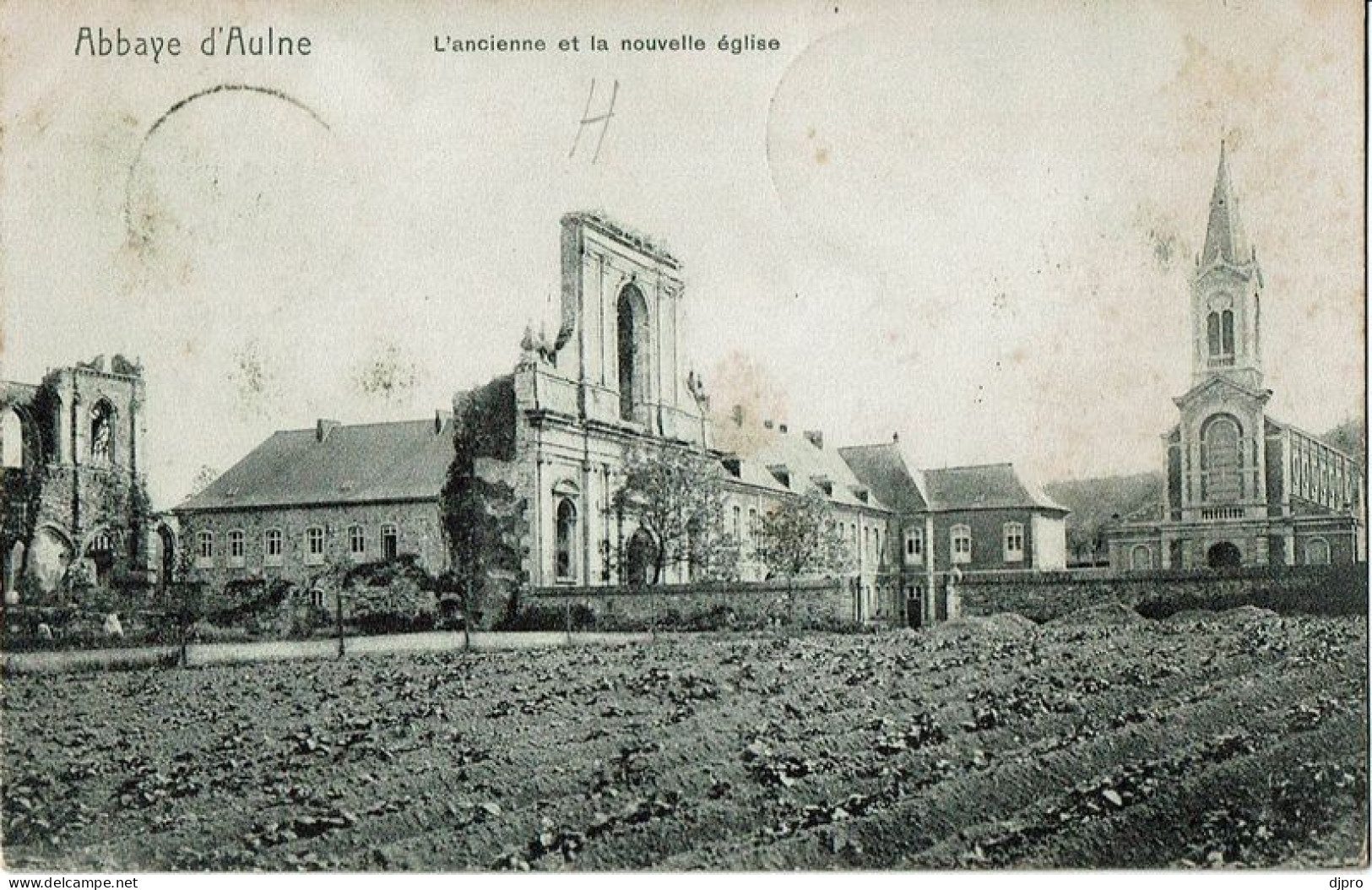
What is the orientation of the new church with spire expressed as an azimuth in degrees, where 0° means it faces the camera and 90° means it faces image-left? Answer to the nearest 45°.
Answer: approximately 0°

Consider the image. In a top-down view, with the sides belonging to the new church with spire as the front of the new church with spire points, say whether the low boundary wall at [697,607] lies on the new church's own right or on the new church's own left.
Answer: on the new church's own right
